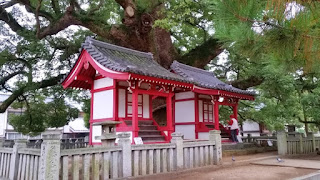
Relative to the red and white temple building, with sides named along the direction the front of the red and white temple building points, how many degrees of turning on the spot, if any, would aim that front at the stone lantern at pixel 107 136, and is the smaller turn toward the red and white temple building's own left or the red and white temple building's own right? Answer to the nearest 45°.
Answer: approximately 45° to the red and white temple building's own right

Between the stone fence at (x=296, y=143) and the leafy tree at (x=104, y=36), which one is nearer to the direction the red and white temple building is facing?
the stone fence

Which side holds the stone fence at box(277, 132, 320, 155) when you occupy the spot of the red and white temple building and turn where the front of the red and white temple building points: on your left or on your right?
on your left

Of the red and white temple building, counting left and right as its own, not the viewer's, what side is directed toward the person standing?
left

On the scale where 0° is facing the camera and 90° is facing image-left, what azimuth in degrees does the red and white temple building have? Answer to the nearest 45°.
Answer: approximately 315°

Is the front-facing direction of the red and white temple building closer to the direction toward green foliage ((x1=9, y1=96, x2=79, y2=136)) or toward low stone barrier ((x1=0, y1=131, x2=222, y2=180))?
the low stone barrier
